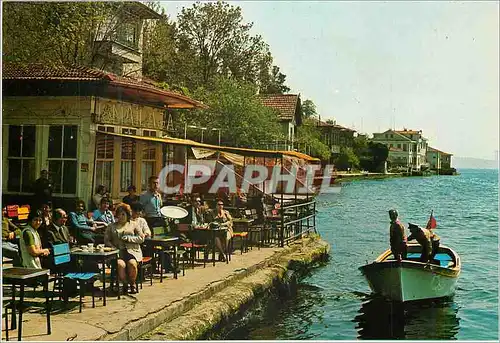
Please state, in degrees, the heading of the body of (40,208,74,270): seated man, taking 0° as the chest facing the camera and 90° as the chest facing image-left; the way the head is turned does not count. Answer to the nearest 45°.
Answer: approximately 315°

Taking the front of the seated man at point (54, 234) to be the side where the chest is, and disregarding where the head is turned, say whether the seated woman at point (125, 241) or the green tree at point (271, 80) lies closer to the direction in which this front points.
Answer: the seated woman

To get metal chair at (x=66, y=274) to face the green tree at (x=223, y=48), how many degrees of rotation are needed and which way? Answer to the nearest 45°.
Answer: approximately 90° to its left

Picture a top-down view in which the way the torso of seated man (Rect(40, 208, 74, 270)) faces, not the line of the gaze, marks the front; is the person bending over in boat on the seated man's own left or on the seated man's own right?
on the seated man's own left

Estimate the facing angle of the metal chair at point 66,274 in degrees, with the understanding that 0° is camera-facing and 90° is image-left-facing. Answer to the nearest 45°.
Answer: approximately 315°

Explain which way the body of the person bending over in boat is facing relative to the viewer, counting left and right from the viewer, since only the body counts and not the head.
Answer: facing to the left of the viewer

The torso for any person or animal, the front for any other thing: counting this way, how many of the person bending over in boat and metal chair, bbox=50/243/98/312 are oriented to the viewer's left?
1
